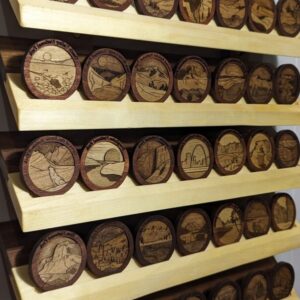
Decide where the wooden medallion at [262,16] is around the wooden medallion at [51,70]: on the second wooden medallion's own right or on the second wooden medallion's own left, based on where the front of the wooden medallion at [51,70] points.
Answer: on the second wooden medallion's own left

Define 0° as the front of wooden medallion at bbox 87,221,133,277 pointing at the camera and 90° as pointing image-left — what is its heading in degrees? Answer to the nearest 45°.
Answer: approximately 315°

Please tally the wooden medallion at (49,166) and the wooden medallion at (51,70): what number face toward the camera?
2

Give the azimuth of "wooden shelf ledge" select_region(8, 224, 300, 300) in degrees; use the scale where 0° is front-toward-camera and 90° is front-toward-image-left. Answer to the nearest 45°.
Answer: approximately 315°

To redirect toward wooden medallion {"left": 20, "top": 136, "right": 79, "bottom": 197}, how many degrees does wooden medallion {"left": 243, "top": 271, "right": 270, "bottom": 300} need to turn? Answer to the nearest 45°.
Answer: approximately 90° to its right

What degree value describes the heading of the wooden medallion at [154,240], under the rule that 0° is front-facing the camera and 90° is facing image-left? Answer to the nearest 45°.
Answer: approximately 315°

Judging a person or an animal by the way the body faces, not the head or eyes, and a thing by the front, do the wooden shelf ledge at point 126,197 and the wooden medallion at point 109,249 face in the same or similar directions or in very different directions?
same or similar directions

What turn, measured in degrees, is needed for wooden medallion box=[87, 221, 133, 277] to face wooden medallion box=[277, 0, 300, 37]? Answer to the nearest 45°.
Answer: approximately 45° to its left

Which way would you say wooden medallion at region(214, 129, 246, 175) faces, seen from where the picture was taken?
facing the viewer and to the right of the viewer

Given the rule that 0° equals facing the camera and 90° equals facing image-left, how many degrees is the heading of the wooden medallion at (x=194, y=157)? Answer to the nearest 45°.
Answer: approximately 315°
